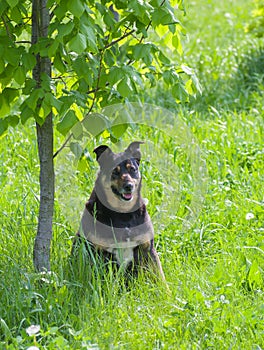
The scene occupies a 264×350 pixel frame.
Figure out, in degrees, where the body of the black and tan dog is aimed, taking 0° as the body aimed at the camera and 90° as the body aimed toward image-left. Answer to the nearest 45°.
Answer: approximately 0°
